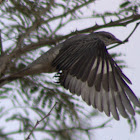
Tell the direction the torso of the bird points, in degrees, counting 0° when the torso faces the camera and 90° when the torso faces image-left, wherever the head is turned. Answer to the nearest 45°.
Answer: approximately 270°
